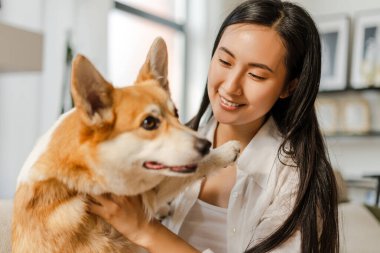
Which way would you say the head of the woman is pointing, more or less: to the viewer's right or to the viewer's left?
to the viewer's left

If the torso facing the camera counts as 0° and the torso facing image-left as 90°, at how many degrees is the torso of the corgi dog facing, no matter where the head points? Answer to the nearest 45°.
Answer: approximately 270°

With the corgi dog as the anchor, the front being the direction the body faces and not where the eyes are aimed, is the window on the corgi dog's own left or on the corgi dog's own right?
on the corgi dog's own left

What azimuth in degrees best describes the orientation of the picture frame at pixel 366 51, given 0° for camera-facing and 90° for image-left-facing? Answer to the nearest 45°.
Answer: approximately 0°

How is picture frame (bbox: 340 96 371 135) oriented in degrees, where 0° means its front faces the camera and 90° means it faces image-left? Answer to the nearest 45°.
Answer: approximately 0°

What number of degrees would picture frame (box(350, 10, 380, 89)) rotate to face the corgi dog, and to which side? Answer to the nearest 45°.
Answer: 0° — it already faces it

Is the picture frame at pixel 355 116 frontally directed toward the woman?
yes

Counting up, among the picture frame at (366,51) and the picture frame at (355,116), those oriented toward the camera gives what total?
2
